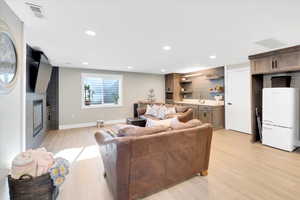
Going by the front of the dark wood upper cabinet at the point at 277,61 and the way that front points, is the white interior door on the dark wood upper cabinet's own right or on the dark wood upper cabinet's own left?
on the dark wood upper cabinet's own right

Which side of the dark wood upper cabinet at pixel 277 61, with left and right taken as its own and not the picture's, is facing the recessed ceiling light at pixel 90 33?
front

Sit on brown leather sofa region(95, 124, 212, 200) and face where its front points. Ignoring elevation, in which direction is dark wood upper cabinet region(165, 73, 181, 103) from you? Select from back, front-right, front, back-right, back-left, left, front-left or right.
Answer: front-right

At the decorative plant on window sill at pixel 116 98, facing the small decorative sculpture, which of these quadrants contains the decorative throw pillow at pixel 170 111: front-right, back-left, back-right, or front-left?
front-right

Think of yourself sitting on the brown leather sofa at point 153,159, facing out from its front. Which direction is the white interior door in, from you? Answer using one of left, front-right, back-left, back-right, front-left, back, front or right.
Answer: right

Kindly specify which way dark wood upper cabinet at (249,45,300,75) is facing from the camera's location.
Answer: facing the viewer and to the left of the viewer

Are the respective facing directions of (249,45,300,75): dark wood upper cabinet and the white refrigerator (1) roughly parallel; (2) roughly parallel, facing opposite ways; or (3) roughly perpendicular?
roughly parallel

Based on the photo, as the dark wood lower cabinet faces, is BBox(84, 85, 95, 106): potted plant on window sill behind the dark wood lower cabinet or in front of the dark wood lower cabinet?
in front

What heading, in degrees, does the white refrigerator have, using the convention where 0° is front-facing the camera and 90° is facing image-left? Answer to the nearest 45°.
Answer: approximately 45°

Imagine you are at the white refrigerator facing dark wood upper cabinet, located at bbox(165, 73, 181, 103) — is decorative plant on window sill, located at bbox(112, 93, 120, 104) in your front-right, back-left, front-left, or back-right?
front-left
